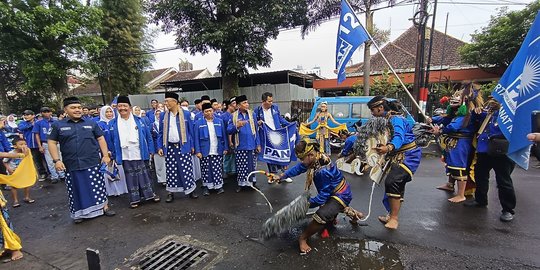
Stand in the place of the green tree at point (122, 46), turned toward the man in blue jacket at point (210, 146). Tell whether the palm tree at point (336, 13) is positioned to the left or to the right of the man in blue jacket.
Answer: left

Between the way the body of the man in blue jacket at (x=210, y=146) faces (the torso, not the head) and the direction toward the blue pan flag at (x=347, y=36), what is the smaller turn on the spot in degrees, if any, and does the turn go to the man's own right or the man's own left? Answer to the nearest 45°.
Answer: approximately 90° to the man's own left

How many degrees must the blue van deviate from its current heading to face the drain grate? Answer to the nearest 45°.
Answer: approximately 90° to its right

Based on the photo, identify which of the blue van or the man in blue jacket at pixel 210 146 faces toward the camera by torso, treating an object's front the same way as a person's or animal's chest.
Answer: the man in blue jacket

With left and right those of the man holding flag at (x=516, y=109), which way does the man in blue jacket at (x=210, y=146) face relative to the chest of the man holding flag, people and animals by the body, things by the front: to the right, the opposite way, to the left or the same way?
to the left

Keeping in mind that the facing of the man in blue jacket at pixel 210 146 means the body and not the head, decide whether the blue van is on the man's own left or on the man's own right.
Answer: on the man's own left

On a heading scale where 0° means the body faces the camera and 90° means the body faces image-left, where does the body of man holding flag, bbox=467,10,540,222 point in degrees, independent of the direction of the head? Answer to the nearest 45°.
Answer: approximately 45°

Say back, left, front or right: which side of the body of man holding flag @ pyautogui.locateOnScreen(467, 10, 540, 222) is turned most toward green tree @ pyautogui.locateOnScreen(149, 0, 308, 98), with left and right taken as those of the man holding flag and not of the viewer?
right

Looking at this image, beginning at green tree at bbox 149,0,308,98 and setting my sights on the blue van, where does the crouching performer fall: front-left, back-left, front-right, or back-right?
front-right

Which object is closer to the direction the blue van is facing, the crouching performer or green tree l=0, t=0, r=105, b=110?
the crouching performer

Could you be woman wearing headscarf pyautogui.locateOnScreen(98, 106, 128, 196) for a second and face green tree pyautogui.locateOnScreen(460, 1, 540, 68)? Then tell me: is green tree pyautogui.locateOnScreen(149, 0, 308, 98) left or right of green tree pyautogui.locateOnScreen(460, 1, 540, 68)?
left

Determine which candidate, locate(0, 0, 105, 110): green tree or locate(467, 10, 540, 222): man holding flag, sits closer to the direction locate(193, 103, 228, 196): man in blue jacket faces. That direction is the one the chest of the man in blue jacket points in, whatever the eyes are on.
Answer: the man holding flag

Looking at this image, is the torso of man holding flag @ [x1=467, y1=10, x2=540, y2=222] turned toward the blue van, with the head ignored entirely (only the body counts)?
no

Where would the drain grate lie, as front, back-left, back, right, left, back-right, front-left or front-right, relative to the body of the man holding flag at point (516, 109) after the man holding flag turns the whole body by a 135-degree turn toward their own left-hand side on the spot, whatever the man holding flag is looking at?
back-right

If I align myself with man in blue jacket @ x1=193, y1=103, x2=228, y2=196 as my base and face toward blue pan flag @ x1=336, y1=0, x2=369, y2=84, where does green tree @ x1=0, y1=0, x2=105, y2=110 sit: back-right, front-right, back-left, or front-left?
back-left

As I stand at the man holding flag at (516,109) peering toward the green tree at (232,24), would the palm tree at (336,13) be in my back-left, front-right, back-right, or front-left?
front-right
